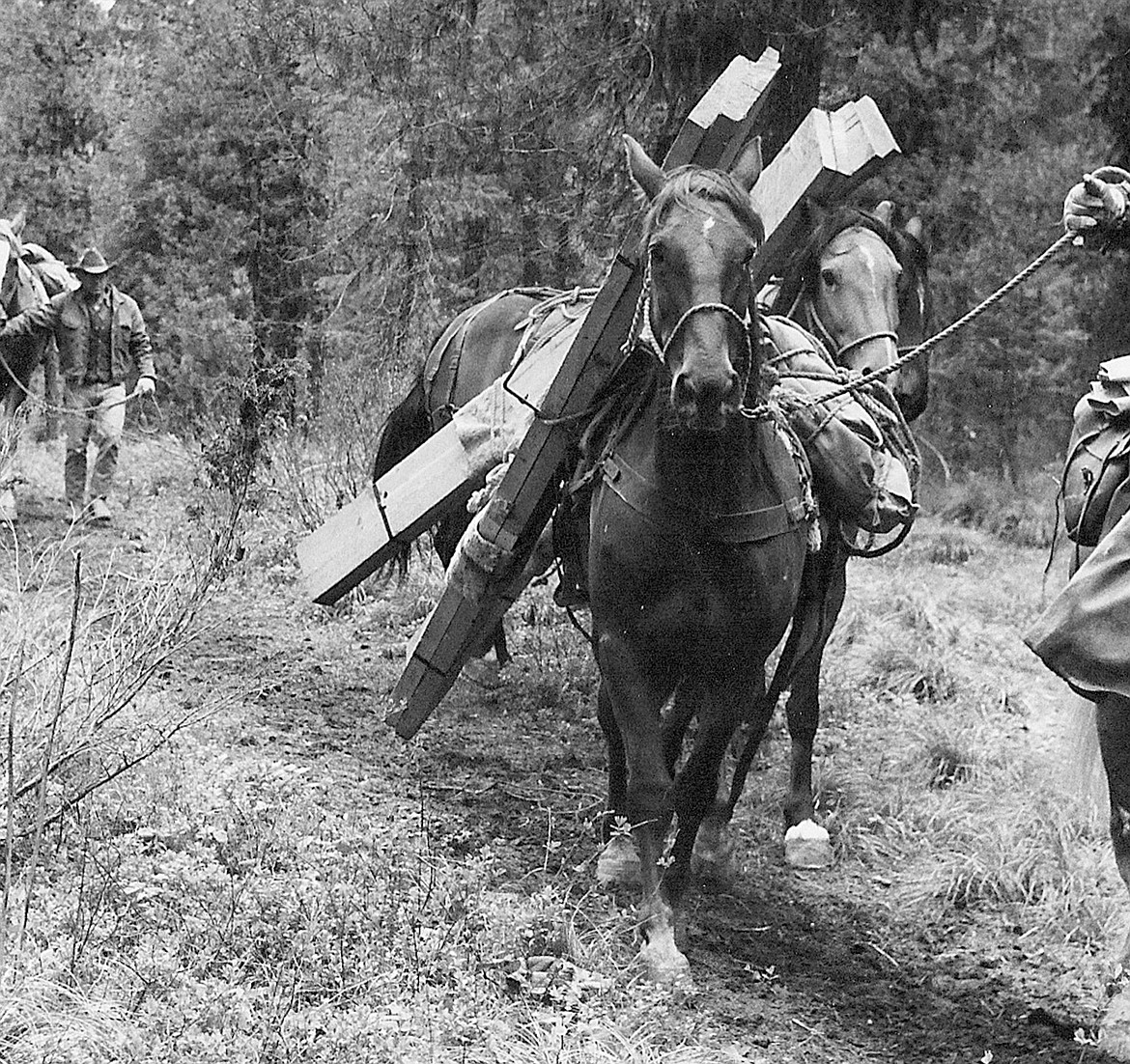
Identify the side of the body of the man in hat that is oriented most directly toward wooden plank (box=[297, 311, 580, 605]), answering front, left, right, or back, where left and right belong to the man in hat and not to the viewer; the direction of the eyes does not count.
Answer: front

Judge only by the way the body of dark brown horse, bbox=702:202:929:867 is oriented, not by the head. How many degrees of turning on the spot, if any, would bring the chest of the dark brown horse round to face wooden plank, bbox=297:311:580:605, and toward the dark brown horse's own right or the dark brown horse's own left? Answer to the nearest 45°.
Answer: approximately 135° to the dark brown horse's own right

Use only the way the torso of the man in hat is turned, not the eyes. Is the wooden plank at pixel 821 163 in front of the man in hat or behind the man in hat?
in front

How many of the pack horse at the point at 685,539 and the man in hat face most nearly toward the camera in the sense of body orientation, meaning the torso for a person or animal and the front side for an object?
2

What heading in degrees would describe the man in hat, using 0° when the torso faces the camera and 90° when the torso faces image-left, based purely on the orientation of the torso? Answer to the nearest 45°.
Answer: approximately 0°

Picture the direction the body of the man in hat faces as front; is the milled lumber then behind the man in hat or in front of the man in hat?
in front

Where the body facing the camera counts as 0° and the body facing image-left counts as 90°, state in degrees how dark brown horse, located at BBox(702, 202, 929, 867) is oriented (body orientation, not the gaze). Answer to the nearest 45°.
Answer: approximately 315°

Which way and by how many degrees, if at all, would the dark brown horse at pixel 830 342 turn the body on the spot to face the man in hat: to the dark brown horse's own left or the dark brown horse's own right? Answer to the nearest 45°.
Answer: approximately 180°
